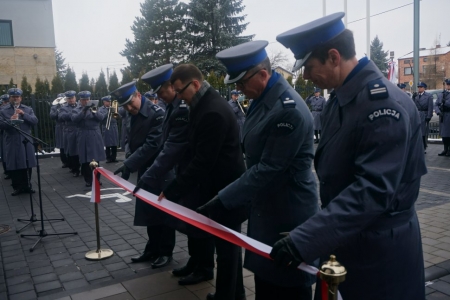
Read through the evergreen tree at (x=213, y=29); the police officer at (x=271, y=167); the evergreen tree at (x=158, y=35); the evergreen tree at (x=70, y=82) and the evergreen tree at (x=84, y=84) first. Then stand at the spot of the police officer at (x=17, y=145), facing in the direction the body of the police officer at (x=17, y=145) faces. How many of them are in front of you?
1

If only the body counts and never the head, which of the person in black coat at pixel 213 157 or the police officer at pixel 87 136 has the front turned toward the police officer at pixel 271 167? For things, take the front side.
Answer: the police officer at pixel 87 136

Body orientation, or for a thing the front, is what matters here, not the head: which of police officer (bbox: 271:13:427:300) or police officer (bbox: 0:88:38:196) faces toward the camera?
police officer (bbox: 0:88:38:196)

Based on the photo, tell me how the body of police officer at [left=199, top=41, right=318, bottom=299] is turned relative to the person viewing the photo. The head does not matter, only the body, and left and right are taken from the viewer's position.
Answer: facing to the left of the viewer

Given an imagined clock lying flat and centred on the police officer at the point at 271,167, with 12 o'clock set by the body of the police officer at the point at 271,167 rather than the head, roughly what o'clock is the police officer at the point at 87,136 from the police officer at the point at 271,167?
the police officer at the point at 87,136 is roughly at 2 o'clock from the police officer at the point at 271,167.

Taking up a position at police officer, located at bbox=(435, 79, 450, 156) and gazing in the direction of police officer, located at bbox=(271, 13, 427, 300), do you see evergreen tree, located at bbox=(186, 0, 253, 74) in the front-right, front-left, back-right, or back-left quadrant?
back-right

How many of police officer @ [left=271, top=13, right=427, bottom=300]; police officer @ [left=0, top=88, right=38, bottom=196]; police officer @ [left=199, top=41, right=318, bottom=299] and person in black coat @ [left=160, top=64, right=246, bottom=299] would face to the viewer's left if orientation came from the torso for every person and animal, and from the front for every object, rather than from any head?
3

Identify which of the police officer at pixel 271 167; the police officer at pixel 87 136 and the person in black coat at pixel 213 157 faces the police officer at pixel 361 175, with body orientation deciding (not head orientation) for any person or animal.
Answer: the police officer at pixel 87 136

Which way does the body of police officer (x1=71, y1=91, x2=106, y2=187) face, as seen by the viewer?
toward the camera

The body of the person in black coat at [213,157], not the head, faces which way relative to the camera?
to the viewer's left

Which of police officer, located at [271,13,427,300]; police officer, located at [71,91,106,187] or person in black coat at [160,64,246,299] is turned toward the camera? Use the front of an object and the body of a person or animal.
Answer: police officer, located at [71,91,106,187]

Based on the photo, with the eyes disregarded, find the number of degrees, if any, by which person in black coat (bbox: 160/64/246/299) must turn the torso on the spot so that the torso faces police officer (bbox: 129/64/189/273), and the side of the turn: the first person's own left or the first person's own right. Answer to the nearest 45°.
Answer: approximately 45° to the first person's own right

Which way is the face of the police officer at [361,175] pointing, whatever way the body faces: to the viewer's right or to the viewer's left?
to the viewer's left

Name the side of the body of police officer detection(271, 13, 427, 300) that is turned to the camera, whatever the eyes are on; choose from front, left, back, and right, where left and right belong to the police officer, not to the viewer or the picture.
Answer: left

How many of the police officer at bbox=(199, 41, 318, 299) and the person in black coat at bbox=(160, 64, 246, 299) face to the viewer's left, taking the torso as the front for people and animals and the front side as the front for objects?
2

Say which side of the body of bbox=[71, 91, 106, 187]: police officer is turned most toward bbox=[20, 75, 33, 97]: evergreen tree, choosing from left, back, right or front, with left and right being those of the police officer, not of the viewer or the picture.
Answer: back

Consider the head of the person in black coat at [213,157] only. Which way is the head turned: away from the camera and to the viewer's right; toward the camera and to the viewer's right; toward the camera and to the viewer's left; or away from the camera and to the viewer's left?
toward the camera and to the viewer's left
